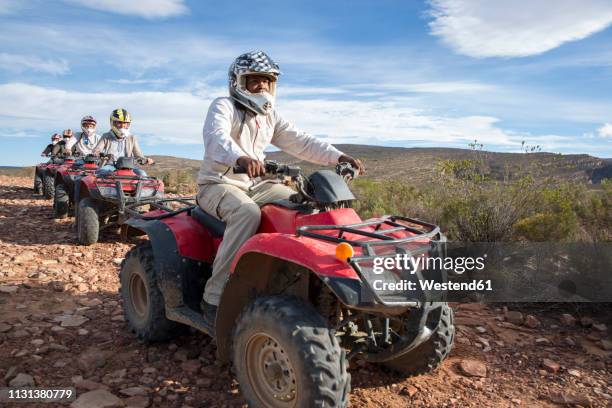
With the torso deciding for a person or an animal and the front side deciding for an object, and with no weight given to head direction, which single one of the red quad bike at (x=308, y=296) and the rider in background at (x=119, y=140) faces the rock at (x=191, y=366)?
the rider in background

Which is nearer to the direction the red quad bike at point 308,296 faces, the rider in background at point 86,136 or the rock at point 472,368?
the rock

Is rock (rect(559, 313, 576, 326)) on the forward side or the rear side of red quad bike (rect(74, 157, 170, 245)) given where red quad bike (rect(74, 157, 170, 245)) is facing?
on the forward side

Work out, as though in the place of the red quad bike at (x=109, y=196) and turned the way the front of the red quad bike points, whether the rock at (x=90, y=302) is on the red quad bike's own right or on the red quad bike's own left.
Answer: on the red quad bike's own right

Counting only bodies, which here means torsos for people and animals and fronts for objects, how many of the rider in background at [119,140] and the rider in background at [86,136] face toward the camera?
2

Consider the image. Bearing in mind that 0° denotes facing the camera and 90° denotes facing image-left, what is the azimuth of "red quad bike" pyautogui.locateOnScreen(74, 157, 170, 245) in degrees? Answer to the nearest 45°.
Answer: approximately 315°

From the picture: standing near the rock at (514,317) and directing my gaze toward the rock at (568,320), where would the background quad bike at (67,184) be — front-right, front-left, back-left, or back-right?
back-left

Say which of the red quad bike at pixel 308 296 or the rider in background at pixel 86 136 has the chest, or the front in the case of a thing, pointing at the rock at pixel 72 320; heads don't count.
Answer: the rider in background

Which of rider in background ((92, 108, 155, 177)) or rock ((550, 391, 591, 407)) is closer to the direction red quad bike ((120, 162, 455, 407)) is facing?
the rock

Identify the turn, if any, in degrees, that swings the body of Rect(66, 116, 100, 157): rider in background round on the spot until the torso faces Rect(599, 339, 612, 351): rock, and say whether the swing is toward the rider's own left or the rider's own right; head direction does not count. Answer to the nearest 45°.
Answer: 0° — they already face it

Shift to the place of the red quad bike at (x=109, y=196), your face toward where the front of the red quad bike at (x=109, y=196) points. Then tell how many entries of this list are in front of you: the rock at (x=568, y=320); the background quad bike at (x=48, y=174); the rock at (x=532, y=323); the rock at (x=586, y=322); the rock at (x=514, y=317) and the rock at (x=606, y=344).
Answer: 5

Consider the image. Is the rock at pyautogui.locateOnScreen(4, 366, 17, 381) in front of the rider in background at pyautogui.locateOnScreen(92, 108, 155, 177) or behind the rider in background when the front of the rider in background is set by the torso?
in front

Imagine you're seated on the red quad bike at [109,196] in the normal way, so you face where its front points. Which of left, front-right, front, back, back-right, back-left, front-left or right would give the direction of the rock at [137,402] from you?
front-right
